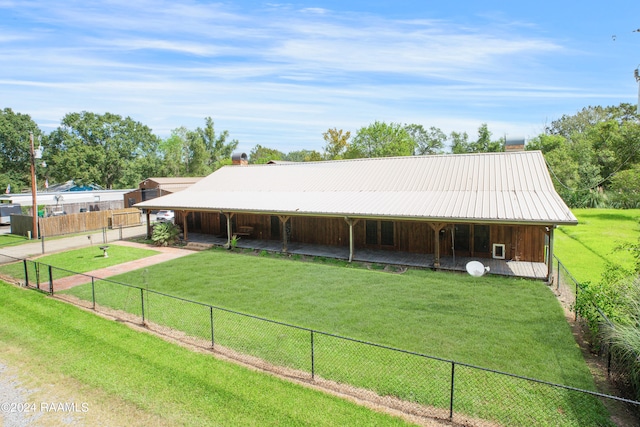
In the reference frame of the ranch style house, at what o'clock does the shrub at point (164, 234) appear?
The shrub is roughly at 2 o'clock from the ranch style house.

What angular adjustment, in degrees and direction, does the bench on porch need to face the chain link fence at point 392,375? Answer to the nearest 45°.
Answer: approximately 45° to its left

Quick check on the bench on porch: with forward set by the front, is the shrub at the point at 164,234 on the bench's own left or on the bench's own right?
on the bench's own right

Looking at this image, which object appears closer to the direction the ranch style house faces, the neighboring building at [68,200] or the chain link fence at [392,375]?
the chain link fence

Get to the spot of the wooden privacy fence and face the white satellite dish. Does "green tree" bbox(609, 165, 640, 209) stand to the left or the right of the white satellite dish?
left

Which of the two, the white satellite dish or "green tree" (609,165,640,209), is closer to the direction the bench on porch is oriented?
the white satellite dish

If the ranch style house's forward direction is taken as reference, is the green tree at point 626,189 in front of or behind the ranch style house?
behind

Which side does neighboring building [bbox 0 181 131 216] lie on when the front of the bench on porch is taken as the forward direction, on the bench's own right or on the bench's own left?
on the bench's own right

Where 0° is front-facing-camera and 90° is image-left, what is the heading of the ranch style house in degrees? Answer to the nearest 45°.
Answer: approximately 45°

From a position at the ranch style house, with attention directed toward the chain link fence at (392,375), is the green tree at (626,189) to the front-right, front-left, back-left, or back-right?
back-left
